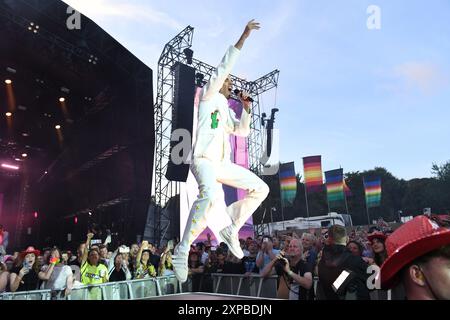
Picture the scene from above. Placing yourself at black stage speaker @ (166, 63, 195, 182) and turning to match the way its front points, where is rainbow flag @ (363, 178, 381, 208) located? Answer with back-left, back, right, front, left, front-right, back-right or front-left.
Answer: left

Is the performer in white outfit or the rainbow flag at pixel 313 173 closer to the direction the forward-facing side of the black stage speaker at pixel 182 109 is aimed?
the performer in white outfit

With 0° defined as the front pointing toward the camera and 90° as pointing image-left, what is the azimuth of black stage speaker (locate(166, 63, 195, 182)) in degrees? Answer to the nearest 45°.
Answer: approximately 315°

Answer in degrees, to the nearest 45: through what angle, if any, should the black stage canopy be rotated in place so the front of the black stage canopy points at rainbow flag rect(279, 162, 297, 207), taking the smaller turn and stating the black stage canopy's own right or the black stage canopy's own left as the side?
approximately 45° to the black stage canopy's own left

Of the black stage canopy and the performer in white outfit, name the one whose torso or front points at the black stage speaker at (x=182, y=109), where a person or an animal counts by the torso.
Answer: the black stage canopy

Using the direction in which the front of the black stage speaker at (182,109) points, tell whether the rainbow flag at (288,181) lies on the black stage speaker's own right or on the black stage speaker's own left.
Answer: on the black stage speaker's own left
